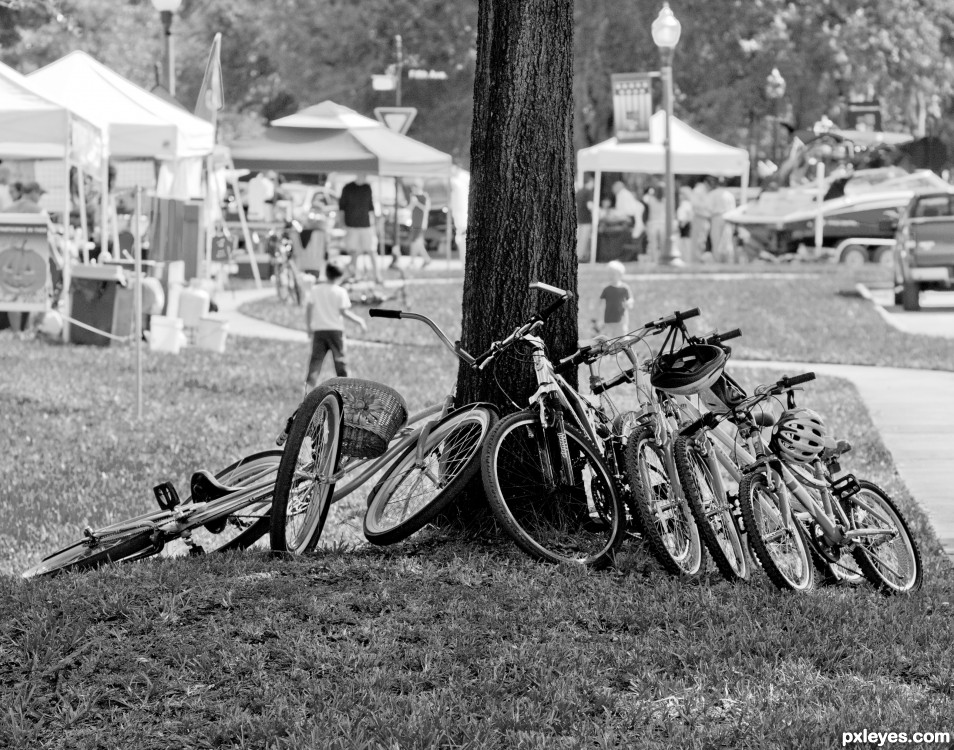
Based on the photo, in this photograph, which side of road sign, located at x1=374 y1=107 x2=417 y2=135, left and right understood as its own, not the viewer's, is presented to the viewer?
front

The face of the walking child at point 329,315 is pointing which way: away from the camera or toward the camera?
away from the camera

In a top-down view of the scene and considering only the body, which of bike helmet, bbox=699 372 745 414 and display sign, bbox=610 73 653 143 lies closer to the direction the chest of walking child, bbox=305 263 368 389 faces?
the display sign

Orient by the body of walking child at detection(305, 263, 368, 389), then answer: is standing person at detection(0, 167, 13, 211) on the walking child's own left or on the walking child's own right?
on the walking child's own left

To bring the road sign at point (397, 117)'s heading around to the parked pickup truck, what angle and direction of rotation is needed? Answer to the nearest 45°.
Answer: approximately 45° to its left

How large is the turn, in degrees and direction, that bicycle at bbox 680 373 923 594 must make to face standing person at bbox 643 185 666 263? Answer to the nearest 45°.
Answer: approximately 135° to its right

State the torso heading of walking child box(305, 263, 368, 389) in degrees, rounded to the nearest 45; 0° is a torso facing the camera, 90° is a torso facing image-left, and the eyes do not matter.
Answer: approximately 225°

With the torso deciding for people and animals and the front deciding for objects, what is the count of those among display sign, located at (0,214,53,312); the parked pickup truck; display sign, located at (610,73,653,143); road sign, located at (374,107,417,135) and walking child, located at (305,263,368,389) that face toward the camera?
3

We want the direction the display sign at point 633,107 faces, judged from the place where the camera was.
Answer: facing the viewer

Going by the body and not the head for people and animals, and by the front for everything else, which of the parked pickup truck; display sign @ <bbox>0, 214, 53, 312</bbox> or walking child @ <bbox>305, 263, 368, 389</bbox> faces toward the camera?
the display sign

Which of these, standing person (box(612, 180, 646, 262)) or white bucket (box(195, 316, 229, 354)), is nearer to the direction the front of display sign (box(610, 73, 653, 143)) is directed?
the white bucket
